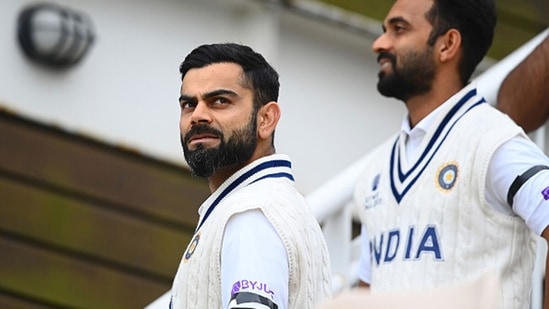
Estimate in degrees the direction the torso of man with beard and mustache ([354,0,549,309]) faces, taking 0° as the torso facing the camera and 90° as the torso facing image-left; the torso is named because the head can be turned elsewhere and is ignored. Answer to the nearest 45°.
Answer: approximately 45°

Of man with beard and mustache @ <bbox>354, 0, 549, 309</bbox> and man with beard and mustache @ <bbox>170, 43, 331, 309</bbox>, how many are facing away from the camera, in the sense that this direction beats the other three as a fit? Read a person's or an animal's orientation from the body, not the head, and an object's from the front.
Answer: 0

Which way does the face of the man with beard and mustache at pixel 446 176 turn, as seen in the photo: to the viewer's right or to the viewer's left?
to the viewer's left

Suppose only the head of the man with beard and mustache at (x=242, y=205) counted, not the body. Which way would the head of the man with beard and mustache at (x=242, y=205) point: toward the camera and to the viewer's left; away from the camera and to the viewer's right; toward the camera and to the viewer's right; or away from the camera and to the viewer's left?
toward the camera and to the viewer's left

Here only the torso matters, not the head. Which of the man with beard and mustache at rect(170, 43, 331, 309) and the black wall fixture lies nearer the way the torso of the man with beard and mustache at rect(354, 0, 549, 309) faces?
the man with beard and mustache
